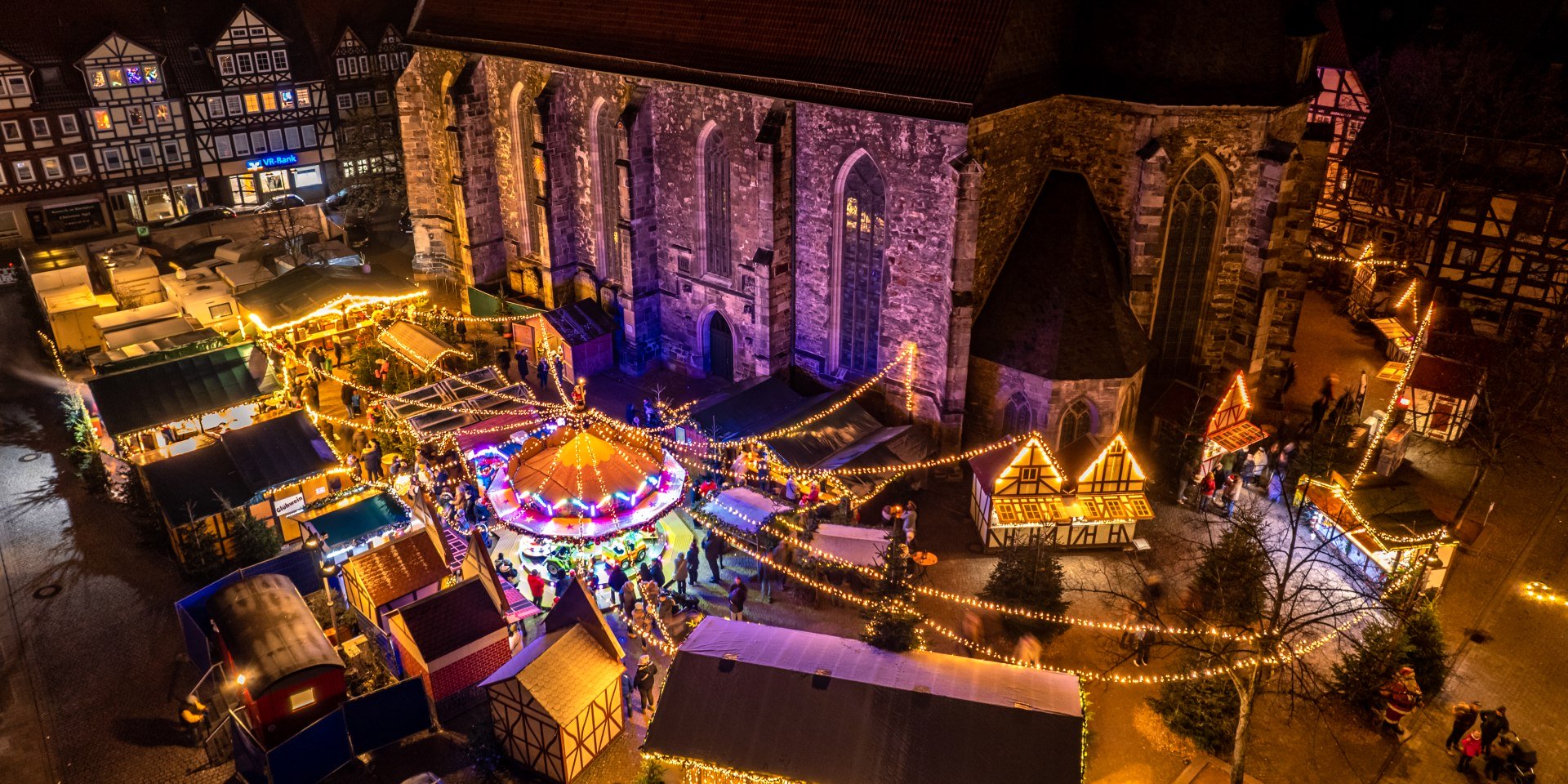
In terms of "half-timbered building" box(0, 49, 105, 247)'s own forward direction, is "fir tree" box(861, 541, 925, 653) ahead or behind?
ahead

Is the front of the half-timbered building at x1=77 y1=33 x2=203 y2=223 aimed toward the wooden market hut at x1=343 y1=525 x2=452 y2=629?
yes

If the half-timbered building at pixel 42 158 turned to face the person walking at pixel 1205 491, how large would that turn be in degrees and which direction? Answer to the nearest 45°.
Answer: approximately 45° to its left

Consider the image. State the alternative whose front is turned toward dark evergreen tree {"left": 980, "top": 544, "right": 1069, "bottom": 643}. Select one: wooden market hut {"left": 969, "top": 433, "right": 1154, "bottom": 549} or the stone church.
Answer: the wooden market hut

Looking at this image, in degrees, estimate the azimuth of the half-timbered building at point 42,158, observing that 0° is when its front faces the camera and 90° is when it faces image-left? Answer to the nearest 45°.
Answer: approximately 0°

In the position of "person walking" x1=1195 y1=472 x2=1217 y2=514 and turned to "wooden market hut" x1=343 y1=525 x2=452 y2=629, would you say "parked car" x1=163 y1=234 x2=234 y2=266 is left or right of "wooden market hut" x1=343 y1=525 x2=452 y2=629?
right

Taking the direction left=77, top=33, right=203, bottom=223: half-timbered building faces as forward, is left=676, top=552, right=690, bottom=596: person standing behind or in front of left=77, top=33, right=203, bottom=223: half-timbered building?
in front

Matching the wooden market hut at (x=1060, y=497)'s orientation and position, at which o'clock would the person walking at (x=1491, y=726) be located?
The person walking is roughly at 10 o'clock from the wooden market hut.

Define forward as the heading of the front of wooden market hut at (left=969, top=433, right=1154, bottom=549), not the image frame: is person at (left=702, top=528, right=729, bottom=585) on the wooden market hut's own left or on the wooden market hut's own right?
on the wooden market hut's own right

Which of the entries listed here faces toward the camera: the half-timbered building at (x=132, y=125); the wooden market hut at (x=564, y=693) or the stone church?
the half-timbered building
